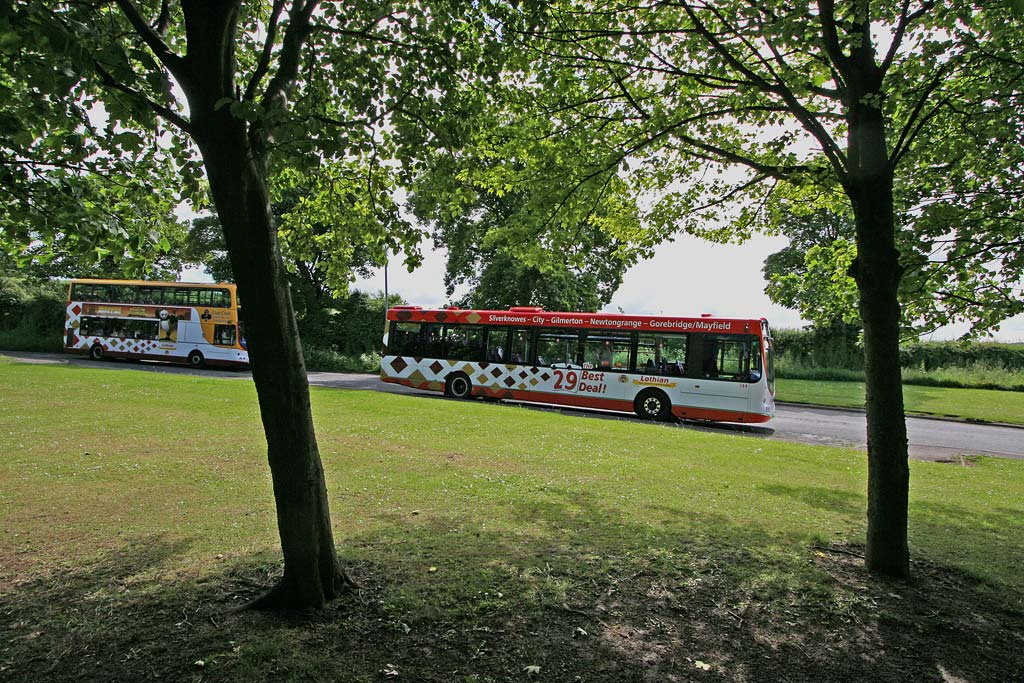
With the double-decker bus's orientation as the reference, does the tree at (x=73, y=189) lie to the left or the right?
on its right

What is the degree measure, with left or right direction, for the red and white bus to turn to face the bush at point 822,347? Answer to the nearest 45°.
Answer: approximately 45° to its left

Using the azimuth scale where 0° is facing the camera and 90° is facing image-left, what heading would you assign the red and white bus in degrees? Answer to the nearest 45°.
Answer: approximately 270°

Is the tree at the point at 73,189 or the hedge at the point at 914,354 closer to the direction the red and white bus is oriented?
the hedge

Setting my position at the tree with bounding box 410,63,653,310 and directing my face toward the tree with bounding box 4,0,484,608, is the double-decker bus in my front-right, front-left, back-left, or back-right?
back-right

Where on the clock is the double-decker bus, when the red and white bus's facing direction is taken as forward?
The double-decker bus is roughly at 7 o'clock from the red and white bus.

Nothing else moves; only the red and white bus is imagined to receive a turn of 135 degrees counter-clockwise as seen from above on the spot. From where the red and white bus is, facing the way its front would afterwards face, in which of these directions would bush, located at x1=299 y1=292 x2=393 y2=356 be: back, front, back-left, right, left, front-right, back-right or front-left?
front

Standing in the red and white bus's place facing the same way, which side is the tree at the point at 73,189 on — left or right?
on its right

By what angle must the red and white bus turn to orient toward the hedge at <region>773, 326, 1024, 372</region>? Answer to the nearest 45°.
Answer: approximately 45° to its left

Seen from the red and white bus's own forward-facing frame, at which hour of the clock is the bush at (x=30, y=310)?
The bush is roughly at 7 o'clock from the red and white bus.

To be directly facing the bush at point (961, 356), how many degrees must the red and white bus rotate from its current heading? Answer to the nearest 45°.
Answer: approximately 45° to its left

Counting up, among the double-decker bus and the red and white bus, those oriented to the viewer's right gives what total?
2

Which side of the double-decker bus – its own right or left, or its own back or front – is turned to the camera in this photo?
right

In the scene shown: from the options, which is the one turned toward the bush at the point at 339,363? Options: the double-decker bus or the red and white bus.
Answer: the double-decker bus

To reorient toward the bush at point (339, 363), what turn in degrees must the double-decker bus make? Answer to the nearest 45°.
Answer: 0° — it already faces it
